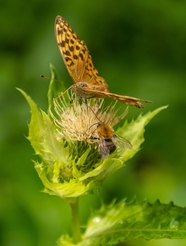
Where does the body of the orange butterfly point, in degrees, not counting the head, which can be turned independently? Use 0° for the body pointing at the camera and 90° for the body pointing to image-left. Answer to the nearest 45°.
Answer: approximately 45°
